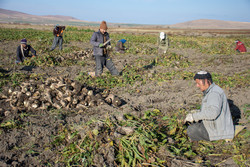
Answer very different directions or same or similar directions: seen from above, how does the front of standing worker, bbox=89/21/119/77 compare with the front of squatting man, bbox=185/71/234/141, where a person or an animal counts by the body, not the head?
very different directions

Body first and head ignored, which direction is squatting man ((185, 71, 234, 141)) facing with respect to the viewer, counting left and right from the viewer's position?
facing to the left of the viewer

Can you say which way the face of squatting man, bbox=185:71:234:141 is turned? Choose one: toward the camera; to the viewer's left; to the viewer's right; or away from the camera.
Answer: to the viewer's left

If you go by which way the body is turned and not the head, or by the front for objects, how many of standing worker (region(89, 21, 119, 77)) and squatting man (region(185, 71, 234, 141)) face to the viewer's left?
1

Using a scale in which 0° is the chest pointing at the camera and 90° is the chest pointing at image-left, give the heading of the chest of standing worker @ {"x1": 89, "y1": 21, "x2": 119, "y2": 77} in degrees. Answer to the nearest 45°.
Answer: approximately 315°
